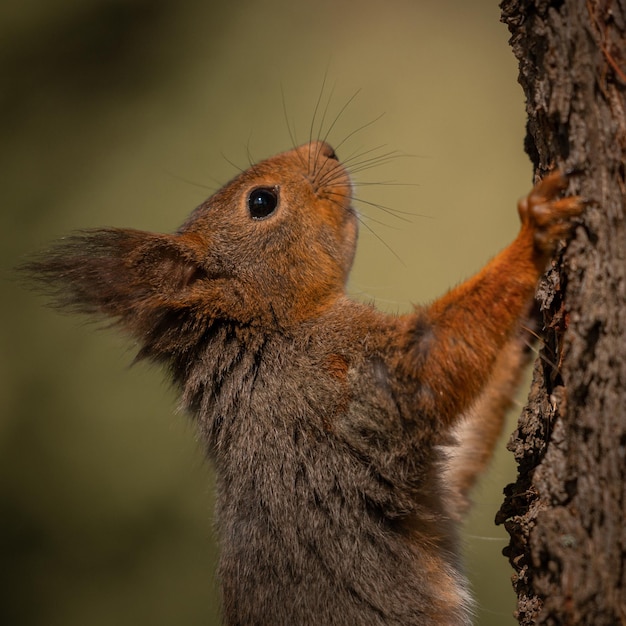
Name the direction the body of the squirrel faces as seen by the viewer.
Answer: to the viewer's right
